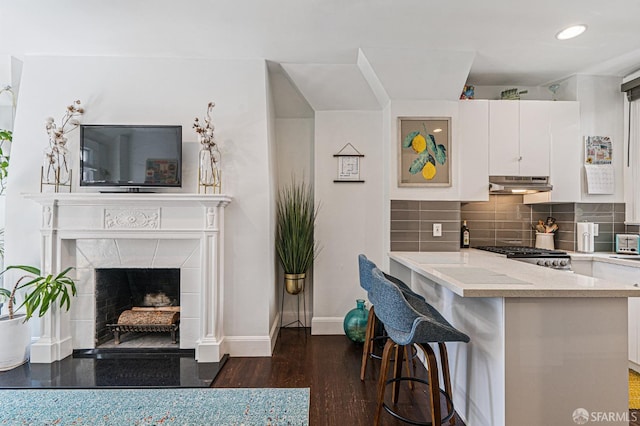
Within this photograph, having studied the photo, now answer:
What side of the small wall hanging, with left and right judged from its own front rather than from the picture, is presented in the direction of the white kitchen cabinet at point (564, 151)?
left

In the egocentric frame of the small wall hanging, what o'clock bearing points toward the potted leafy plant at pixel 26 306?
The potted leafy plant is roughly at 2 o'clock from the small wall hanging.

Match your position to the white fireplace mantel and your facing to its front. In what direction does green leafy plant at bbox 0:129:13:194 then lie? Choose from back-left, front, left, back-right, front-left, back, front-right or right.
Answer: back-right

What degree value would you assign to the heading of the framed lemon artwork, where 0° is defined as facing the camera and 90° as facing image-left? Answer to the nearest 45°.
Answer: approximately 0°
